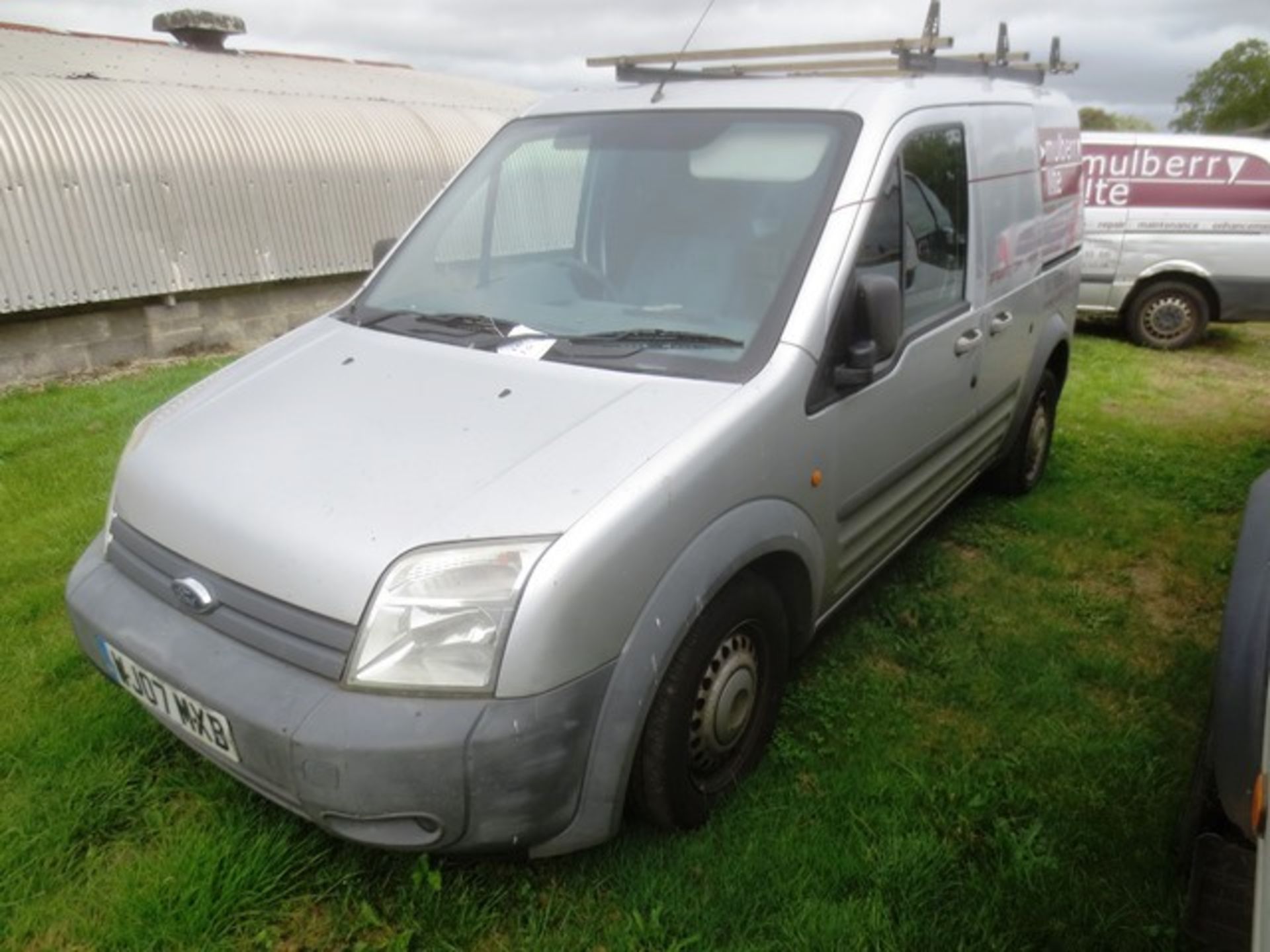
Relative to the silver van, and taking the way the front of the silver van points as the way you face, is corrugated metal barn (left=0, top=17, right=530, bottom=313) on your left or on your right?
on your right

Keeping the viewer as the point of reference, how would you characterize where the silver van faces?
facing the viewer and to the left of the viewer

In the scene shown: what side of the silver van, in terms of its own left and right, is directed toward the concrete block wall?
right

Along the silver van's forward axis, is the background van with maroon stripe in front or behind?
behind
